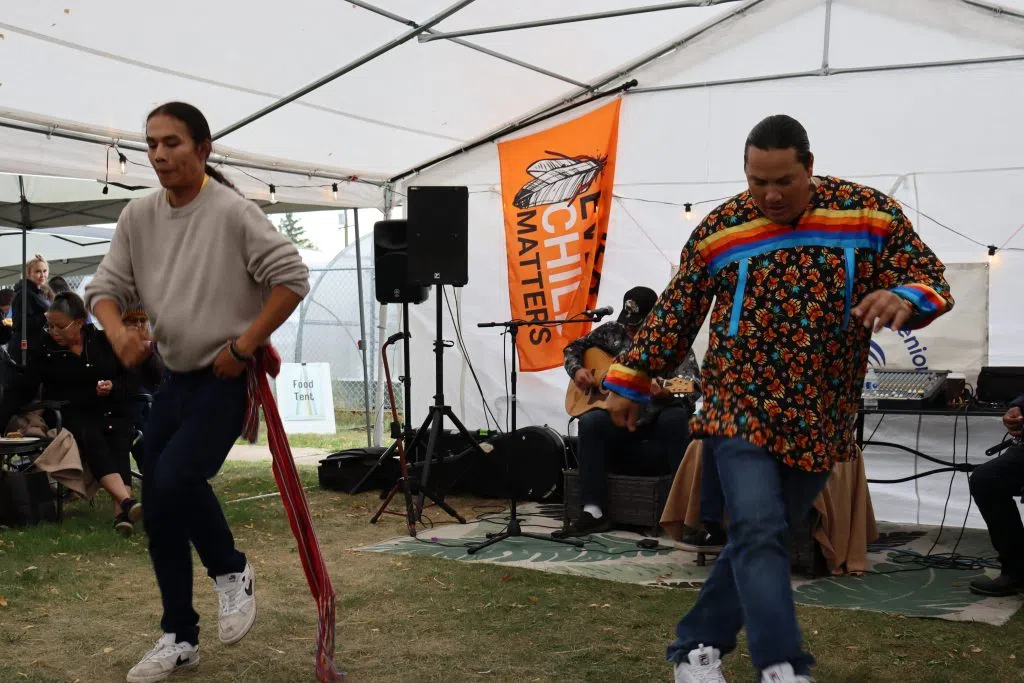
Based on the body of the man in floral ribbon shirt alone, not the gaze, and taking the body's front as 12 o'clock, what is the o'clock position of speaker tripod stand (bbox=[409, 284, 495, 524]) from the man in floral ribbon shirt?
The speaker tripod stand is roughly at 5 o'clock from the man in floral ribbon shirt.

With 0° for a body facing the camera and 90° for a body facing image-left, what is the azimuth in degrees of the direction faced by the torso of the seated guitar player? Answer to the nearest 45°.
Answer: approximately 45°

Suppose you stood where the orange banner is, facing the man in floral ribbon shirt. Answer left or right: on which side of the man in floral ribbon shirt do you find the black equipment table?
left

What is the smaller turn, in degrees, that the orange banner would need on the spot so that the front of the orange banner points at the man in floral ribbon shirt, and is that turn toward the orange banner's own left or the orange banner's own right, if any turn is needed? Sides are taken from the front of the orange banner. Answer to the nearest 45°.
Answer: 0° — it already faces them

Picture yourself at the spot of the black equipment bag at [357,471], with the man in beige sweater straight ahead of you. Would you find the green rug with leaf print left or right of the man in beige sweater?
left

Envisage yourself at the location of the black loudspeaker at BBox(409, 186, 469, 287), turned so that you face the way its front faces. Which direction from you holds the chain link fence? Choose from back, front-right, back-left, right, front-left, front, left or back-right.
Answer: back

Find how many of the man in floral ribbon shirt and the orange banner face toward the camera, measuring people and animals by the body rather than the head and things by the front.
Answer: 2
